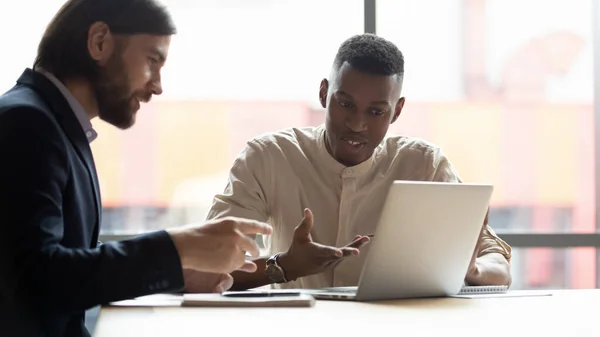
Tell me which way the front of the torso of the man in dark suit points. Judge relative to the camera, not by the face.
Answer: to the viewer's right

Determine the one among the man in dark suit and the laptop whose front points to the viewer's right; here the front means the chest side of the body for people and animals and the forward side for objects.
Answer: the man in dark suit

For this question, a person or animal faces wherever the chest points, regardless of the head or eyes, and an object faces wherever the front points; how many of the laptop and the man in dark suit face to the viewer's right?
1

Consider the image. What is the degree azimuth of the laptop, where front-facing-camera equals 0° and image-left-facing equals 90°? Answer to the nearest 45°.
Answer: approximately 135°

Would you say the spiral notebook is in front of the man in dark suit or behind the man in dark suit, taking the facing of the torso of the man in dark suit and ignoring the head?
in front

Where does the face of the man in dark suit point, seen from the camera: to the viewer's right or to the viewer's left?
to the viewer's right
